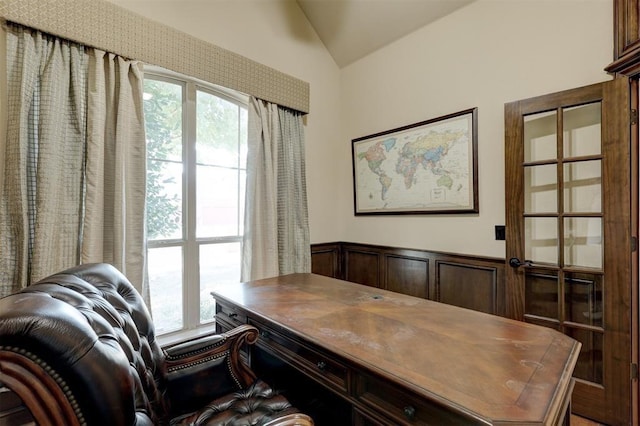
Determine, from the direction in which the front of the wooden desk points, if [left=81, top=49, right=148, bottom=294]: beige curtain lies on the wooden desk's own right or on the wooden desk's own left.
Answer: on the wooden desk's own right

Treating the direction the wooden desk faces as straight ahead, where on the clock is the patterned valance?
The patterned valance is roughly at 2 o'clock from the wooden desk.

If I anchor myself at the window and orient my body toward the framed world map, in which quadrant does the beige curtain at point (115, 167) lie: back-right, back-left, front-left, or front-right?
back-right

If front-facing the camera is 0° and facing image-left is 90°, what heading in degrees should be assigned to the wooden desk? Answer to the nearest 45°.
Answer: approximately 45°

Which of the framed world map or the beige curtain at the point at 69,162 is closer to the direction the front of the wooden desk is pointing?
the beige curtain

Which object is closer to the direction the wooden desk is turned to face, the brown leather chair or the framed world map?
the brown leather chair

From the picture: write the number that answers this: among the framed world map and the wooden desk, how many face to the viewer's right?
0

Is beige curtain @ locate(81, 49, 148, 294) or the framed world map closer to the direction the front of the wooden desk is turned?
the beige curtain

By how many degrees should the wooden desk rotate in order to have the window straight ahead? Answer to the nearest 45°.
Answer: approximately 90° to its right

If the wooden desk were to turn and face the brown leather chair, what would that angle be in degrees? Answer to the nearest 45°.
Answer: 0° — it already faces it

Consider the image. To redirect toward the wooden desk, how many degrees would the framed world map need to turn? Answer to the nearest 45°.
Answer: approximately 45° to its left

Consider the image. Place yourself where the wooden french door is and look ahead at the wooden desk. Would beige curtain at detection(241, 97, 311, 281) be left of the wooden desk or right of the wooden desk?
right

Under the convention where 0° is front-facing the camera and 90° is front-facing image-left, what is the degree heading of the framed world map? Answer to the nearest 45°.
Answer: approximately 45°

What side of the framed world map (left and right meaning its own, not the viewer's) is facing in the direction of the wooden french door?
left
